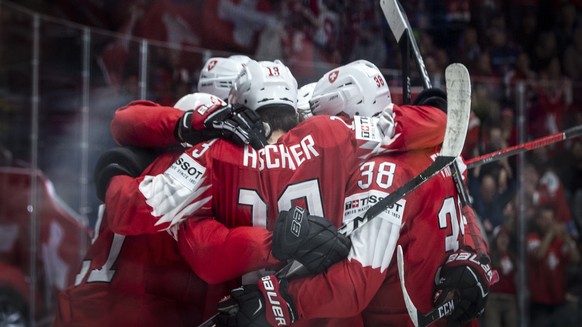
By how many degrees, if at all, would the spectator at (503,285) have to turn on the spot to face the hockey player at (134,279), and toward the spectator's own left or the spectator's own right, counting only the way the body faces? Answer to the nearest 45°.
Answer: approximately 45° to the spectator's own right

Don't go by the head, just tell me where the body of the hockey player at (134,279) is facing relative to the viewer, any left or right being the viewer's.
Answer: facing away from the viewer and to the right of the viewer

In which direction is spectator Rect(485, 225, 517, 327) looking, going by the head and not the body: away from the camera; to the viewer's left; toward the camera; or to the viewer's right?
toward the camera

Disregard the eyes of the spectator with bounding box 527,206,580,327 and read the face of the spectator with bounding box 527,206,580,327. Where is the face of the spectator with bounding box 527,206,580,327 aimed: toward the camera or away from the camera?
toward the camera

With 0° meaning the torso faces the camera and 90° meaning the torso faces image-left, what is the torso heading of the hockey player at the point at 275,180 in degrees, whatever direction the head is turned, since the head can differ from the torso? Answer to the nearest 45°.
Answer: approximately 180°

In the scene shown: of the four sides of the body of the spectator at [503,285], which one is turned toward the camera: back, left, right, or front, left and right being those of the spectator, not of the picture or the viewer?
front

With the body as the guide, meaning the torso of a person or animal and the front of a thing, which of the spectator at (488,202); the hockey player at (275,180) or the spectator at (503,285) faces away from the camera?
the hockey player

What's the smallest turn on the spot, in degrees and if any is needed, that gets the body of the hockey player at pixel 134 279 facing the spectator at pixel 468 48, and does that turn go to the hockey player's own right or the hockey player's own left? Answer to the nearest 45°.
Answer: approximately 45° to the hockey player's own right
